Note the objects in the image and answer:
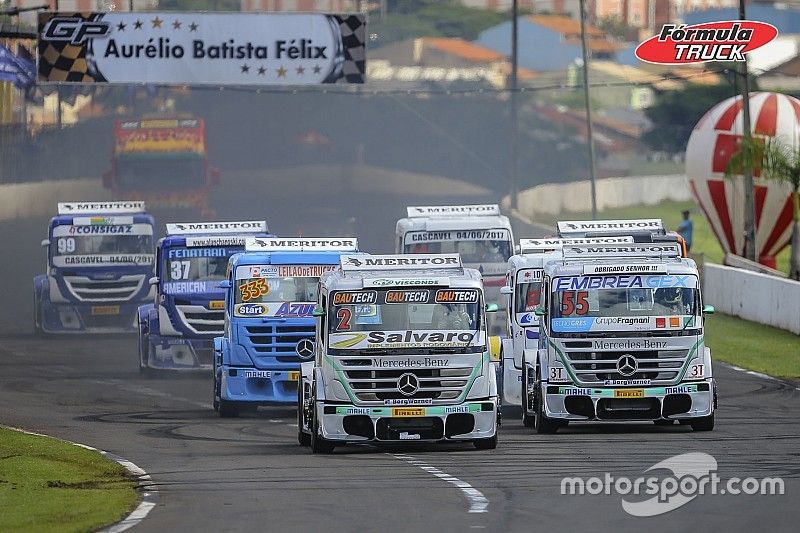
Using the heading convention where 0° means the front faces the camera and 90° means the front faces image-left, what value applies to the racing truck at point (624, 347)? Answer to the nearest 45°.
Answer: approximately 0°

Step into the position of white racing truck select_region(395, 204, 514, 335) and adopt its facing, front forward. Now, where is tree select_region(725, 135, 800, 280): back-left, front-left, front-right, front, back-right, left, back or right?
back-left

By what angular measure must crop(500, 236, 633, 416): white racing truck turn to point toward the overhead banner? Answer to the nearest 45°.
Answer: approximately 135° to its right

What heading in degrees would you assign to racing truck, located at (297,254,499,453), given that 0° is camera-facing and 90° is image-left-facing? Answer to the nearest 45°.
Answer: approximately 0°
